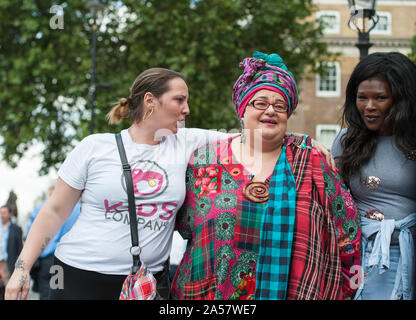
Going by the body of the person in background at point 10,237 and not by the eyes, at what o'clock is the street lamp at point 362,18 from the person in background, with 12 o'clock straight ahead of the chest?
The street lamp is roughly at 9 o'clock from the person in background.

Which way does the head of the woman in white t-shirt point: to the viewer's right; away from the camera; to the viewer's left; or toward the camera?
to the viewer's right

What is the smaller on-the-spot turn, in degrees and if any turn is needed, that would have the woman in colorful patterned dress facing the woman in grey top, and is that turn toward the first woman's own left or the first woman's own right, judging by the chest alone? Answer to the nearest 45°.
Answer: approximately 135° to the first woman's own left

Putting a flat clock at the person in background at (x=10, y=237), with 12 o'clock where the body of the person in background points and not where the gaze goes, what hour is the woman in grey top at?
The woman in grey top is roughly at 10 o'clock from the person in background.

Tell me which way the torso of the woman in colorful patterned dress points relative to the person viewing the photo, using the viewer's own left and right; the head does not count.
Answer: facing the viewer

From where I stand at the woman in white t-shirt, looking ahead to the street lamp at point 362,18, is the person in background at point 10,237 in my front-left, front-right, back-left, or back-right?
front-left

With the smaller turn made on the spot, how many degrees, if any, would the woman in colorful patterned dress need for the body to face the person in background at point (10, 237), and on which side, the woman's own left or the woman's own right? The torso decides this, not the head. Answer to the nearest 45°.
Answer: approximately 135° to the woman's own right

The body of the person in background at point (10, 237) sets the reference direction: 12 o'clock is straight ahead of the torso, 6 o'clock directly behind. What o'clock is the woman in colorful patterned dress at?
The woman in colorful patterned dress is roughly at 10 o'clock from the person in background.

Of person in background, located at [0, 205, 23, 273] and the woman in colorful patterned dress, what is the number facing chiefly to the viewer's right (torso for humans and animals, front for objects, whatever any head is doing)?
0

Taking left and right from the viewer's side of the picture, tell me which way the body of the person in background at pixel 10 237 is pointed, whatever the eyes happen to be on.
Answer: facing the viewer and to the left of the viewer

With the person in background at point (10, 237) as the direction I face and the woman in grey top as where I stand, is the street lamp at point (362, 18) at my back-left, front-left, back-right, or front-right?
front-right

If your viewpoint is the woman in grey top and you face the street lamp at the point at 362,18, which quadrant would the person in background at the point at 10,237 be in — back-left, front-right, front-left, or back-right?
front-left

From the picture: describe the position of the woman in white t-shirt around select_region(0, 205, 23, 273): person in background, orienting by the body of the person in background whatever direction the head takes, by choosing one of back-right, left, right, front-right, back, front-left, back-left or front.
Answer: front-left

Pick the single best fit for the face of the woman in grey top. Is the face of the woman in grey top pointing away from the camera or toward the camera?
toward the camera

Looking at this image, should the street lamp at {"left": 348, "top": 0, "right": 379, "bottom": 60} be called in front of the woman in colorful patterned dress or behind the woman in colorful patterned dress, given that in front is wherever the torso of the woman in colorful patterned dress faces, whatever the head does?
behind

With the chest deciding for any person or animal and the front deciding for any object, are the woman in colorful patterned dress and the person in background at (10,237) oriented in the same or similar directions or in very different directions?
same or similar directions
